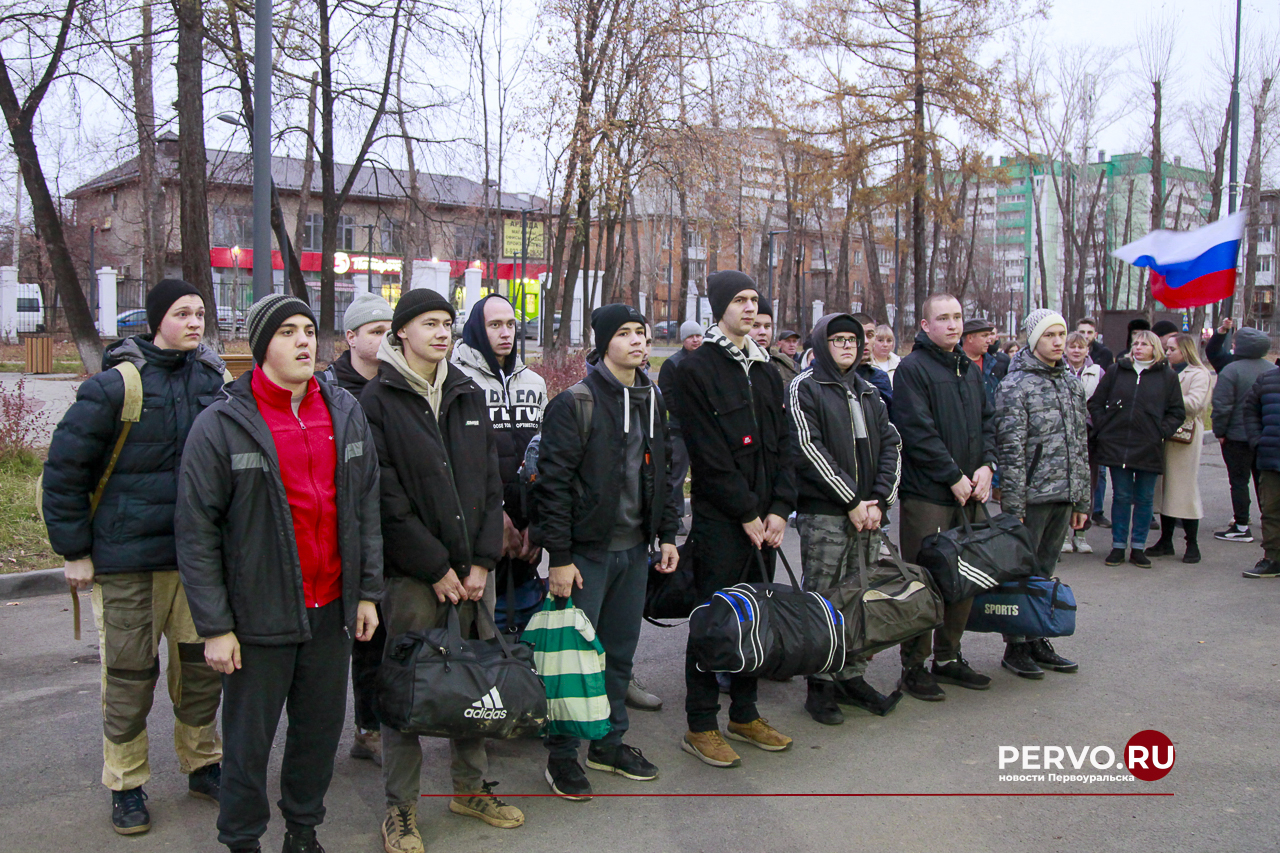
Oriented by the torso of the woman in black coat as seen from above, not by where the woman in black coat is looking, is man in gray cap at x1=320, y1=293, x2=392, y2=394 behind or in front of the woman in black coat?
in front

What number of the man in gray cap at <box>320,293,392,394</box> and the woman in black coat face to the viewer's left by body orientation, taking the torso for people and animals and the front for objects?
0

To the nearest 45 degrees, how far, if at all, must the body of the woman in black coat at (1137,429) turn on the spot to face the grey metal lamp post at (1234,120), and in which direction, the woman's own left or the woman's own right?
approximately 180°

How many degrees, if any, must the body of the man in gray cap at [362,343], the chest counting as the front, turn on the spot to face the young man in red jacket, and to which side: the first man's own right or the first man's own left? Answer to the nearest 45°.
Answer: approximately 45° to the first man's own right

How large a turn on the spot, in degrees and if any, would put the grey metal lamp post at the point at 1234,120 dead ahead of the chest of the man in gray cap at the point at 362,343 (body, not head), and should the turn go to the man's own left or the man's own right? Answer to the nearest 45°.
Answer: approximately 90° to the man's own left

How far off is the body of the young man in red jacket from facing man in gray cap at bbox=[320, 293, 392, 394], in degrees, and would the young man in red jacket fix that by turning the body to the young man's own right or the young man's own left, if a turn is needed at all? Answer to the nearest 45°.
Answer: approximately 135° to the young man's own left

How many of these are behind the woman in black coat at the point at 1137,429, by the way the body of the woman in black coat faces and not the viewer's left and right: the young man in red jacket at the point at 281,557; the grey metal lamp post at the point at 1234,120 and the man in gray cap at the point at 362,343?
1

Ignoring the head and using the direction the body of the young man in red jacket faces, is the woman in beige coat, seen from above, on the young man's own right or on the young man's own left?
on the young man's own left

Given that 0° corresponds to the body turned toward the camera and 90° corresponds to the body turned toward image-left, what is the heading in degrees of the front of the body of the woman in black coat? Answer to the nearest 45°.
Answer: approximately 0°
